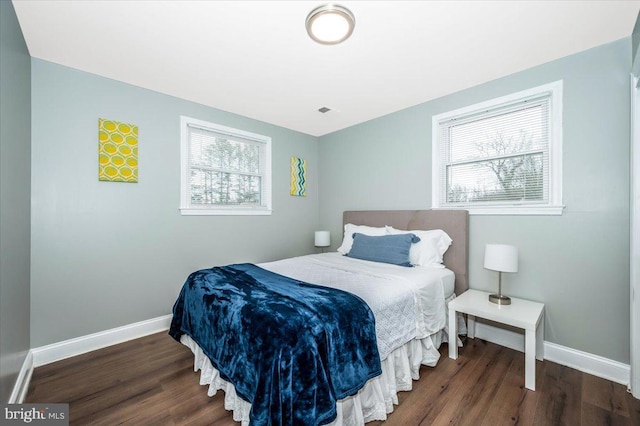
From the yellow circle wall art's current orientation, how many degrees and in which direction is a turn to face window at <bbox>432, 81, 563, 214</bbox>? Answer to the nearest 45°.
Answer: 0° — it already faces it

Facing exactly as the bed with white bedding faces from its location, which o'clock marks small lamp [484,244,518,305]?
The small lamp is roughly at 7 o'clock from the bed with white bedding.

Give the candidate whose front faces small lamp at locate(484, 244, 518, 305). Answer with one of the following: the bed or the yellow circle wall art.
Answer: the yellow circle wall art

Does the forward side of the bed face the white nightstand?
no

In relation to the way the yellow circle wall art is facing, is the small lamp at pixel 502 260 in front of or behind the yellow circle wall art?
in front

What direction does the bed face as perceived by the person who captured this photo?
facing the viewer and to the left of the viewer

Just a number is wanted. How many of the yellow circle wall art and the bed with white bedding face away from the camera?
0

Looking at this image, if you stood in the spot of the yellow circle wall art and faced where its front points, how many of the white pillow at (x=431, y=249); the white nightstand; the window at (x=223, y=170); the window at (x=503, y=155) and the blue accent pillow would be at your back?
0

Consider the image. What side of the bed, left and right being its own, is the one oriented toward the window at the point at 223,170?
right

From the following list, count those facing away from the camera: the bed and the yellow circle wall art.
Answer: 0

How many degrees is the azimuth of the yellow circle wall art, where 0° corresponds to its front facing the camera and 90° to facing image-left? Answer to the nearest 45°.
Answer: approximately 315°

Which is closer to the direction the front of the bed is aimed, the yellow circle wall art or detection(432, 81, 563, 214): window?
the yellow circle wall art

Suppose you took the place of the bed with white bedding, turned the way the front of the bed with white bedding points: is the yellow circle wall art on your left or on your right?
on your right

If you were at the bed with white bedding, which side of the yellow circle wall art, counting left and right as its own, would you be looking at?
front
